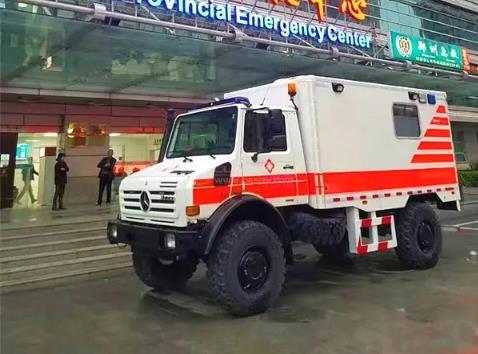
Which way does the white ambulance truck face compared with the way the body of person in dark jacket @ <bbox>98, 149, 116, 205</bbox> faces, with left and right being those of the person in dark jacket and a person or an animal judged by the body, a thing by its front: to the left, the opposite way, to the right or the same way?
to the right

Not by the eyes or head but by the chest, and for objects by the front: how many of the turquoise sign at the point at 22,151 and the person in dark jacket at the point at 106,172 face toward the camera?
2

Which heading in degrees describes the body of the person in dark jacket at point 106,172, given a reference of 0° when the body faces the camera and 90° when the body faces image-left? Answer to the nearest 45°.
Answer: approximately 0°

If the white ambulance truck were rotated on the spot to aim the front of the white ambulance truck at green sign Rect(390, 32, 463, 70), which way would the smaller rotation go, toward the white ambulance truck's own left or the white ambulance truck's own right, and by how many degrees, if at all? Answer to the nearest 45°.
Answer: approximately 180°

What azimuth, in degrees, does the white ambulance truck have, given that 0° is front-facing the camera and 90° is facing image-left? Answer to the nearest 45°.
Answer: approximately 45°

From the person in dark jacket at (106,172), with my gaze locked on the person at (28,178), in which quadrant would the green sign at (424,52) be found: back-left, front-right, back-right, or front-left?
back-right

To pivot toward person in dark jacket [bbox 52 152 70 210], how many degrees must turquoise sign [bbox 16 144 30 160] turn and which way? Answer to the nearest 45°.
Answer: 0° — it already faces them
